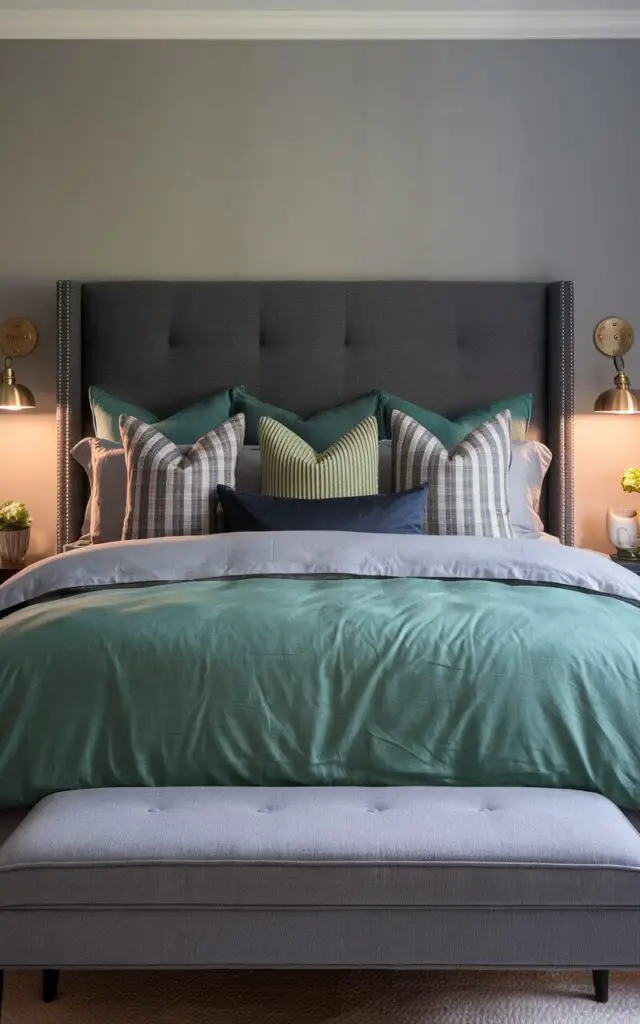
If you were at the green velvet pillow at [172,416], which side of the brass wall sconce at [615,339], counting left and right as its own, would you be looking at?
right

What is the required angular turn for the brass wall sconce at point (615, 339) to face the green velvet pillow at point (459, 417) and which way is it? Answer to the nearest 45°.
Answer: approximately 45° to its right

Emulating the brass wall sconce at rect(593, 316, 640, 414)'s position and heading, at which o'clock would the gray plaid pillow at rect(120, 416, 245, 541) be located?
The gray plaid pillow is roughly at 2 o'clock from the brass wall sconce.

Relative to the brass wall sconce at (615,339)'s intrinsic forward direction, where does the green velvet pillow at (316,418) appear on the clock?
The green velvet pillow is roughly at 2 o'clock from the brass wall sconce.

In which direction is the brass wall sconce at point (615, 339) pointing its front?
toward the camera

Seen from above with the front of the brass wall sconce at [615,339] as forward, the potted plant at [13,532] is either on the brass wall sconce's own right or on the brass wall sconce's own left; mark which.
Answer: on the brass wall sconce's own right

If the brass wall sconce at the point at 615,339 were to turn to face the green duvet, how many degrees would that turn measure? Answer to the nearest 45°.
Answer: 0° — it already faces it

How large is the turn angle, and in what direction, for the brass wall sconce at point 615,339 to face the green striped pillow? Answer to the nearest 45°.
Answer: approximately 45° to its right

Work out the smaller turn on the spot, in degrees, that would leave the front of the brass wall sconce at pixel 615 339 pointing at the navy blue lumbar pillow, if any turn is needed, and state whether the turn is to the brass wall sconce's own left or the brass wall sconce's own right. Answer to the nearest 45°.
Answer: approximately 45° to the brass wall sconce's own right
